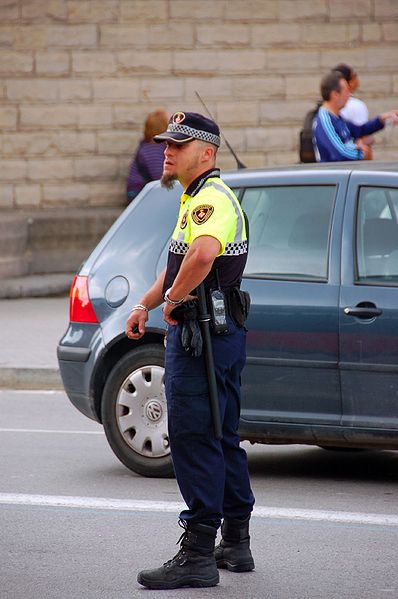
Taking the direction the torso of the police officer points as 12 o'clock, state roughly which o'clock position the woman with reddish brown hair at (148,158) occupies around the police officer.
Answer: The woman with reddish brown hair is roughly at 3 o'clock from the police officer.

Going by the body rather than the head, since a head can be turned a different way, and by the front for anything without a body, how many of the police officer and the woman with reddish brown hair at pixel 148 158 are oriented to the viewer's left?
1

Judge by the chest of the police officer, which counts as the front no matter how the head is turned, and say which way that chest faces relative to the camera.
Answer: to the viewer's left

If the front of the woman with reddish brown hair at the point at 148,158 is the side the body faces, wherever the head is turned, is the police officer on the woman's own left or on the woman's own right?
on the woman's own right

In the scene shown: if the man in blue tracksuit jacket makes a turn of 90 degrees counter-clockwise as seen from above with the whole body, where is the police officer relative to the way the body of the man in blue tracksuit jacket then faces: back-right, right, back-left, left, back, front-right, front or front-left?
back

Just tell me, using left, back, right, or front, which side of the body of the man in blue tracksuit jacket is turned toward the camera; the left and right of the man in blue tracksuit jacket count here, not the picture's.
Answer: right

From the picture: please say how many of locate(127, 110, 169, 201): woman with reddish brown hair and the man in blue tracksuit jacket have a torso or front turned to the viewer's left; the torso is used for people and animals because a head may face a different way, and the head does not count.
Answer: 0

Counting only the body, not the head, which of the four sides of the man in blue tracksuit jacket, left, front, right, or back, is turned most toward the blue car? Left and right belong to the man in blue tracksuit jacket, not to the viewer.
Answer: right

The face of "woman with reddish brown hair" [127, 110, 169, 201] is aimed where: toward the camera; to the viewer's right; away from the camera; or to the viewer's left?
away from the camera

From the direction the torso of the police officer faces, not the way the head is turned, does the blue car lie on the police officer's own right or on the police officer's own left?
on the police officer's own right
